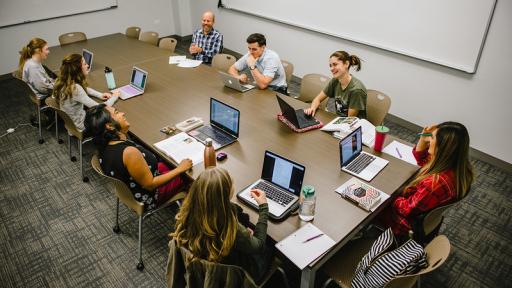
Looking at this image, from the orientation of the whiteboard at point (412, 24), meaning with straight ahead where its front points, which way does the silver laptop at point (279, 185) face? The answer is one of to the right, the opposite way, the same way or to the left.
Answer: the same way

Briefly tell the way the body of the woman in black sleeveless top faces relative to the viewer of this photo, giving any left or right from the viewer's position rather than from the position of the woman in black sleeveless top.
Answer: facing away from the viewer and to the right of the viewer

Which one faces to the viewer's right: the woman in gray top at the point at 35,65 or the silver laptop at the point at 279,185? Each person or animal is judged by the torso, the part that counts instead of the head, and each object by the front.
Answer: the woman in gray top

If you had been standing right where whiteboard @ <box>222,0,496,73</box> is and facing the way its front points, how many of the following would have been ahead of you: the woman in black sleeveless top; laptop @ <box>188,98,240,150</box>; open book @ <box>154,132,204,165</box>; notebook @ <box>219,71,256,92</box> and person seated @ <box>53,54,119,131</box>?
5

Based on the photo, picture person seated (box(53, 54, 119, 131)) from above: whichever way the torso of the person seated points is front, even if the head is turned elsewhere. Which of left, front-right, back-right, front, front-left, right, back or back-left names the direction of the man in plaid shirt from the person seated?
front

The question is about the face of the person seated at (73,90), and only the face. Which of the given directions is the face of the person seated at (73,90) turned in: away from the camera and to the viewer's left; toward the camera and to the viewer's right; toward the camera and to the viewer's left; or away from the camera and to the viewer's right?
away from the camera and to the viewer's right

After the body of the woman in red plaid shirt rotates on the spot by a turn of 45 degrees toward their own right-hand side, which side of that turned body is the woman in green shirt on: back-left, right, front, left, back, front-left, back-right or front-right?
front

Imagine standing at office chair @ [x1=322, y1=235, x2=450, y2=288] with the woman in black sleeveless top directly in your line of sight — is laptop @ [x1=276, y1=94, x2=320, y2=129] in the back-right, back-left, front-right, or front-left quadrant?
front-right

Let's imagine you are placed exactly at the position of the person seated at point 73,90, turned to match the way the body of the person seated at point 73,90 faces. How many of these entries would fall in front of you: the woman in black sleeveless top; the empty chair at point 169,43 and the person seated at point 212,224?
1

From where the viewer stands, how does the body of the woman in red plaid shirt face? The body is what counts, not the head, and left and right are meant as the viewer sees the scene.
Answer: facing to the left of the viewer

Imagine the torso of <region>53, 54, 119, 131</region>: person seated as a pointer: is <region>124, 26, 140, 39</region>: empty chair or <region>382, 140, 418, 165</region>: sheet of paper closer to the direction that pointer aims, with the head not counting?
the empty chair

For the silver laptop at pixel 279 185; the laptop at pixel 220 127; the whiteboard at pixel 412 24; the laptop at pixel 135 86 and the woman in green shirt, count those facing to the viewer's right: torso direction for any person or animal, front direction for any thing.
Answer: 0

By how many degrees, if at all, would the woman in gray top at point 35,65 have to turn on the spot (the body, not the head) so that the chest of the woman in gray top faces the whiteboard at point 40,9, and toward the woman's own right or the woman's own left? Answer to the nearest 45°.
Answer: approximately 90° to the woman's own left

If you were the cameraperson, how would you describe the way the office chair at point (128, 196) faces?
facing away from the viewer and to the right of the viewer

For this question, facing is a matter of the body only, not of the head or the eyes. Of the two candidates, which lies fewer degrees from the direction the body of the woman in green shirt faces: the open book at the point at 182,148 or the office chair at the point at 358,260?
the open book

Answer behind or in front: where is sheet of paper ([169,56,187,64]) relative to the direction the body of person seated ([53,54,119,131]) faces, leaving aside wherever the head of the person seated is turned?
in front

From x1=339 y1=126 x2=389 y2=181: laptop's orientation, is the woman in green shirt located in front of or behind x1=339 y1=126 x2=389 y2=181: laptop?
behind

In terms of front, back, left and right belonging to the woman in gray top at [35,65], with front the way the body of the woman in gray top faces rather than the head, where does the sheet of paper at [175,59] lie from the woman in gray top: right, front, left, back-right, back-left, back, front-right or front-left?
front

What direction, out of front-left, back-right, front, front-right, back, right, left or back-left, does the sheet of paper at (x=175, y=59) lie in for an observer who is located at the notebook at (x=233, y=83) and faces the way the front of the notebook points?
left

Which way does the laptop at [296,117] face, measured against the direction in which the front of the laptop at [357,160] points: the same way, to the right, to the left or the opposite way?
to the left

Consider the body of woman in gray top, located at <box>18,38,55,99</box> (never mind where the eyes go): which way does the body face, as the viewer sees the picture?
to the viewer's right
